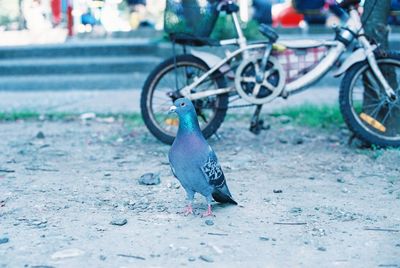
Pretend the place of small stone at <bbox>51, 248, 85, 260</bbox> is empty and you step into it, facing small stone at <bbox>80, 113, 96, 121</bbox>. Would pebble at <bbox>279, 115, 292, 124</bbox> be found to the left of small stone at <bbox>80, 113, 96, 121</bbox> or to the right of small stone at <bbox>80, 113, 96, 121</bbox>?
right

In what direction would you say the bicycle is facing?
to the viewer's right

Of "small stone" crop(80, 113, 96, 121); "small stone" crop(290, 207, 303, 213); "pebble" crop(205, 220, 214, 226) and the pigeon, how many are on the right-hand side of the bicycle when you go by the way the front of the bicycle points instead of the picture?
3

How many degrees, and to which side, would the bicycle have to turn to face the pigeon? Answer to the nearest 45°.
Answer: approximately 90° to its right

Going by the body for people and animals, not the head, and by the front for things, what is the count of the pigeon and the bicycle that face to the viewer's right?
1

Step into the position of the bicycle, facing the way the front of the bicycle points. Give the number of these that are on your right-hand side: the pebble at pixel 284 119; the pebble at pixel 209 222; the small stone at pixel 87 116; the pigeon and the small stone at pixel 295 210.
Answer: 3

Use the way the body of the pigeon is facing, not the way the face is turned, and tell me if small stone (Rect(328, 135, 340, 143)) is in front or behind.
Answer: behind

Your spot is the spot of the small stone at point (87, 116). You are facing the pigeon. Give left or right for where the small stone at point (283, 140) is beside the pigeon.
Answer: left

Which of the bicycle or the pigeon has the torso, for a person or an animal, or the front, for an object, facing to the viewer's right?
the bicycle

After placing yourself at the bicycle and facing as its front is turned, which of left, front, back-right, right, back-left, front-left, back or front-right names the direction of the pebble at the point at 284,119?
left

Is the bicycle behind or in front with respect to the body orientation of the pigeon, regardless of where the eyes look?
behind

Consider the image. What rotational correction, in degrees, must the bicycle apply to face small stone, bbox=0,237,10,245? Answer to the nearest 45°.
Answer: approximately 135° to its right

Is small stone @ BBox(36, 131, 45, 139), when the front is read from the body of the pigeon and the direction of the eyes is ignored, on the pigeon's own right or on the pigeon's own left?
on the pigeon's own right

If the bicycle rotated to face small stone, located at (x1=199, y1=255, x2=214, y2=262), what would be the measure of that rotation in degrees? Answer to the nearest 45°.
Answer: approximately 90° to its right
